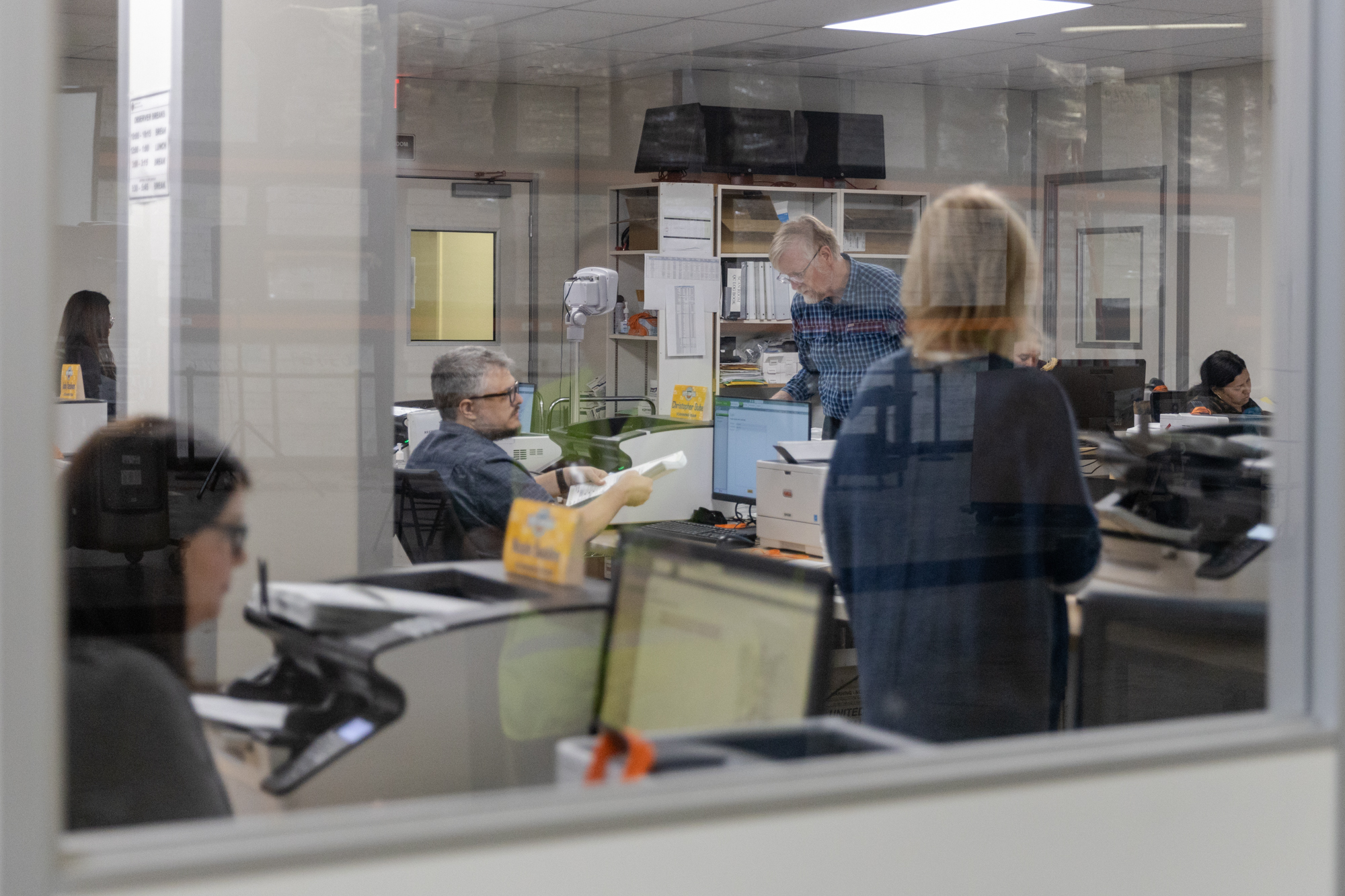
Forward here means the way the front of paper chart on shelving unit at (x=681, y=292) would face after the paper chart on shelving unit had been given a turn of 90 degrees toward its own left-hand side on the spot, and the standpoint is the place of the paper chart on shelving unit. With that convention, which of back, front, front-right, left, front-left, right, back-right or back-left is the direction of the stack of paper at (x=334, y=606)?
right

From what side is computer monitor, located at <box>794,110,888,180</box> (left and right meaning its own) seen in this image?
front

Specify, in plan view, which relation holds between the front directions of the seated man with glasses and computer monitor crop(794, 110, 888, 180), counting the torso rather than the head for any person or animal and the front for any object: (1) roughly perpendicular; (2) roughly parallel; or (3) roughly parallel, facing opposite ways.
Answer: roughly perpendicular

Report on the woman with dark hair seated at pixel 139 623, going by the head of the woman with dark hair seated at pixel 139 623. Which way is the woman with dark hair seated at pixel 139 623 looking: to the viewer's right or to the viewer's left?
to the viewer's right

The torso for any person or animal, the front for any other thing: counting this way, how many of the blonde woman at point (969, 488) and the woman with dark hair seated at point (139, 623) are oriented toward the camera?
0

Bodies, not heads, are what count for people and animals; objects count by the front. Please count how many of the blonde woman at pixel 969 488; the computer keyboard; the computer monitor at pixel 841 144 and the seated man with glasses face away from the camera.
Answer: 1

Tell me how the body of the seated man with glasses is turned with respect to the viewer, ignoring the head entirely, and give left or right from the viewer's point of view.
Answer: facing to the right of the viewer

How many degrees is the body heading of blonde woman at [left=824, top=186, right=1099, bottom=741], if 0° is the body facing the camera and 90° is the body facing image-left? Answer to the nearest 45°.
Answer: approximately 180°

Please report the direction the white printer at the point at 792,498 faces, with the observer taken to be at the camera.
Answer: facing the viewer and to the left of the viewer

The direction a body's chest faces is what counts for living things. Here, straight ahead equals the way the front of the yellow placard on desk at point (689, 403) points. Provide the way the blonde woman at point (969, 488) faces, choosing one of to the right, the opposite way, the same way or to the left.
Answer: the opposite way

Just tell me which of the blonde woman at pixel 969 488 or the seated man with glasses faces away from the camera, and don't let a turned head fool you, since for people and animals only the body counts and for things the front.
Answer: the blonde woman

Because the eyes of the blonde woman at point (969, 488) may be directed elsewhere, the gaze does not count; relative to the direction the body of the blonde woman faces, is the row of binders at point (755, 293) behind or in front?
in front

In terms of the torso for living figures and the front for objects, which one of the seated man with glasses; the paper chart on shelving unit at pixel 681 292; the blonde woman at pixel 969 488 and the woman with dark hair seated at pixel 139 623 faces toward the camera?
the paper chart on shelving unit
